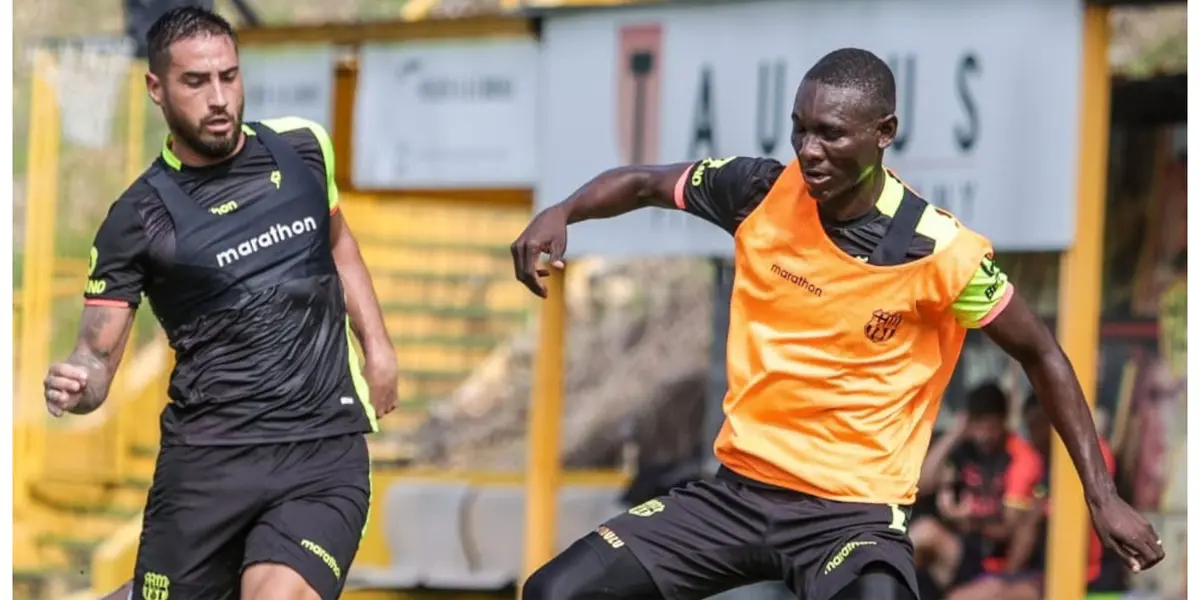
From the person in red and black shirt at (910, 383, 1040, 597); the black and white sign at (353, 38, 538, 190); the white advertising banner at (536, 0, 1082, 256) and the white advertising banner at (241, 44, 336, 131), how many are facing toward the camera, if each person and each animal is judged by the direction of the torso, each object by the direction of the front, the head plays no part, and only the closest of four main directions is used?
4

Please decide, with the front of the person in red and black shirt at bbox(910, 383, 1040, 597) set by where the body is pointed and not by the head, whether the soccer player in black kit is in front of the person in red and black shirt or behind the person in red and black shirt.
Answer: in front

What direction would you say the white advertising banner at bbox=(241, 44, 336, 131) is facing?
toward the camera

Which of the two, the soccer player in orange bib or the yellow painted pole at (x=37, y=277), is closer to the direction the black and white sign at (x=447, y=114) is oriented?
the soccer player in orange bib

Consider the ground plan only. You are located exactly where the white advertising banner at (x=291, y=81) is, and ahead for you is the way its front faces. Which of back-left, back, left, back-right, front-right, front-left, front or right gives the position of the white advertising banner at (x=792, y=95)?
front-left

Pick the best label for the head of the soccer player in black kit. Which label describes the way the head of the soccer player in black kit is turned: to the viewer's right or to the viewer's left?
to the viewer's right

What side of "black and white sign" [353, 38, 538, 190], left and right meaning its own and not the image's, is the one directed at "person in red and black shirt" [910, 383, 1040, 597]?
left

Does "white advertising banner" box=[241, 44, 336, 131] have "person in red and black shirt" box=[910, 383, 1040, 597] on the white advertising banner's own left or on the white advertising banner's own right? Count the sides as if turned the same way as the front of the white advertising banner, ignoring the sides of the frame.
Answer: on the white advertising banner's own left

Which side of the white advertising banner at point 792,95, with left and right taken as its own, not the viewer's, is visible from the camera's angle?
front
